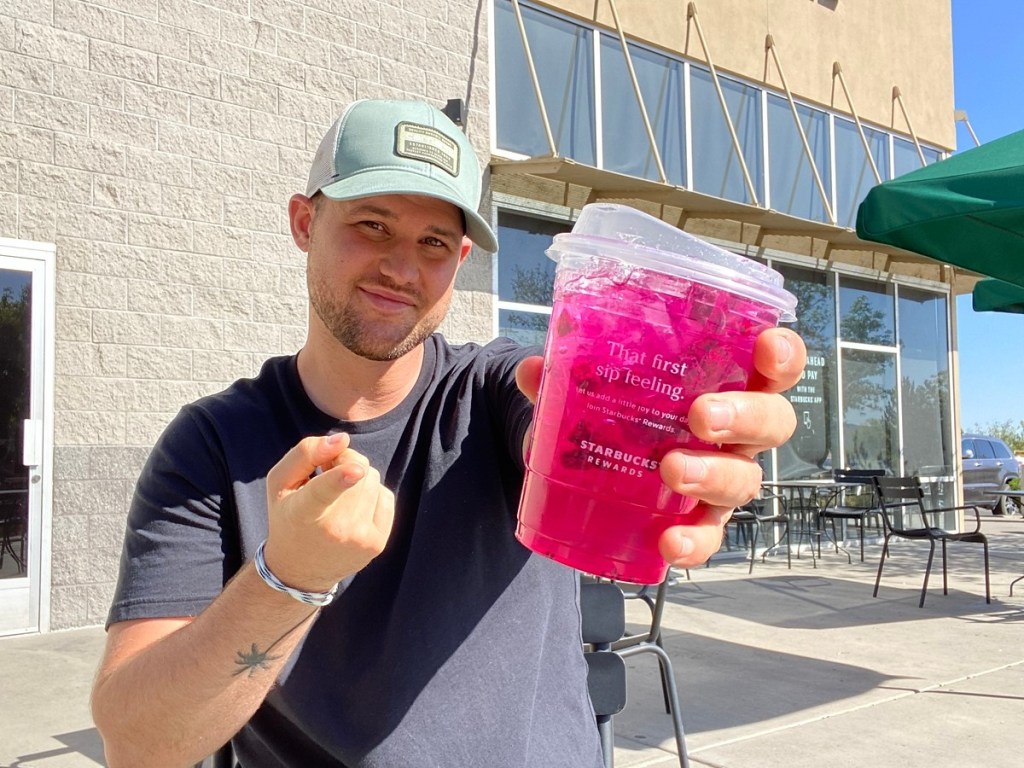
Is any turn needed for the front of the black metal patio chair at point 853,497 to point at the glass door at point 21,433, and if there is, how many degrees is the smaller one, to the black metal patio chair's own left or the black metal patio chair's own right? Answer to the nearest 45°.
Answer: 0° — it already faces it

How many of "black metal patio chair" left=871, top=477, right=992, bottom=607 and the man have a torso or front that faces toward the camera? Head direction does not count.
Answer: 1

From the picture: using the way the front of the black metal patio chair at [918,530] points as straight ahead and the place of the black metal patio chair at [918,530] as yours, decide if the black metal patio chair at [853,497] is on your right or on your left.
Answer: on your left

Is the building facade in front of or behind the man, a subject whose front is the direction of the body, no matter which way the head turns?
behind

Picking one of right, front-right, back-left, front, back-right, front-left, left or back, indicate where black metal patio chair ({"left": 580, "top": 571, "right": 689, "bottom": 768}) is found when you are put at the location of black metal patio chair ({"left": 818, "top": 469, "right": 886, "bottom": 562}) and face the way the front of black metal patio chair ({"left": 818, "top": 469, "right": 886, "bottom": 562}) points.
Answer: front-left

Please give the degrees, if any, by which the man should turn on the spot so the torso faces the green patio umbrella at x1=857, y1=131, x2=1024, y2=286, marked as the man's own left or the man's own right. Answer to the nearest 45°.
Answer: approximately 135° to the man's own left

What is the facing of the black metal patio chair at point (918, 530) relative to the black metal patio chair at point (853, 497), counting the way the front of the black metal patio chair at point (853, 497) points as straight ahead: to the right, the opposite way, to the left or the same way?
the opposite way

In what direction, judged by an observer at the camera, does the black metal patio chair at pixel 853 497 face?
facing the viewer and to the left of the viewer

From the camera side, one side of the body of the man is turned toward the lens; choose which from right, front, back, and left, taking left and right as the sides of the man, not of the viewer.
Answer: front

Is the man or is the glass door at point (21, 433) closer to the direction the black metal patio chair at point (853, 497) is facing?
the glass door

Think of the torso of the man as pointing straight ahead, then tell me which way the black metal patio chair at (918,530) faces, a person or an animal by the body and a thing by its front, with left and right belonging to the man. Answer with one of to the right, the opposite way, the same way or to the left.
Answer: to the left

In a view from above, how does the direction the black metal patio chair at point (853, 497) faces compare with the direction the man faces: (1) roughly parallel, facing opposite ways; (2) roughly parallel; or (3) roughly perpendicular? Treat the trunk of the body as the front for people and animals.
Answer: roughly perpendicular

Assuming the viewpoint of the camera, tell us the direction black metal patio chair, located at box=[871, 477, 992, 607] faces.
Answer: facing away from the viewer and to the right of the viewer
